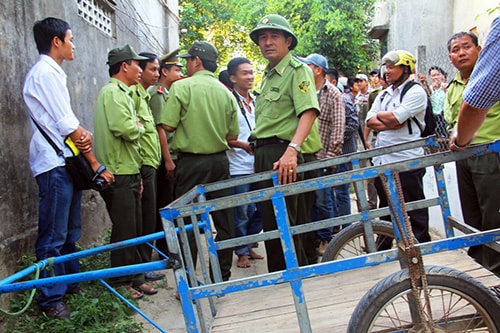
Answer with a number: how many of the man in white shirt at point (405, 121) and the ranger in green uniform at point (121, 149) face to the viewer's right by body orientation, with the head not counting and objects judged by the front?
1

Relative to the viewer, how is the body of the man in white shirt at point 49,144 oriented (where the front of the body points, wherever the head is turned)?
to the viewer's right

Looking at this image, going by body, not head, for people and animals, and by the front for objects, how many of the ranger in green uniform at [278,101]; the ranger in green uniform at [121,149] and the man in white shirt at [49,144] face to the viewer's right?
2

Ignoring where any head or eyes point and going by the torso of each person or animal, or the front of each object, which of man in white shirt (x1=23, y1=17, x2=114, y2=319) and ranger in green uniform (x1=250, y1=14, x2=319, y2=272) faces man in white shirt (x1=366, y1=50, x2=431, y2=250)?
man in white shirt (x1=23, y1=17, x2=114, y2=319)
